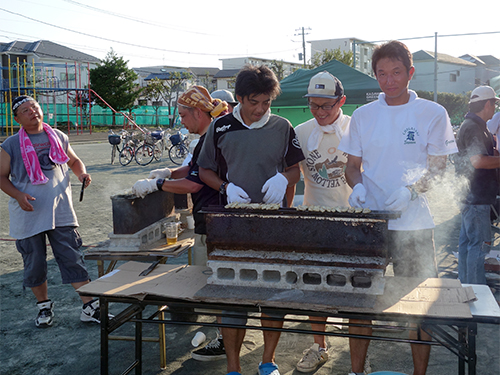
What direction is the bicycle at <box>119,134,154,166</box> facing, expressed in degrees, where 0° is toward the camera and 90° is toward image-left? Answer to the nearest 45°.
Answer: approximately 90°

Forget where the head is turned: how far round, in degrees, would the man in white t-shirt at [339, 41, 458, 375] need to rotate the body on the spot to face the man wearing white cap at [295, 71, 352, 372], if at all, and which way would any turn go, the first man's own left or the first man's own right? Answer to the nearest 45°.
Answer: approximately 135° to the first man's own right

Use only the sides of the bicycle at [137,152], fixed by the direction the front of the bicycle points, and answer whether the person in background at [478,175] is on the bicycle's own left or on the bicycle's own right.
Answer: on the bicycle's own left

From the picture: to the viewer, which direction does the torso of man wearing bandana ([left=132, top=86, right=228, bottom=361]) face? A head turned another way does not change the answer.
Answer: to the viewer's left

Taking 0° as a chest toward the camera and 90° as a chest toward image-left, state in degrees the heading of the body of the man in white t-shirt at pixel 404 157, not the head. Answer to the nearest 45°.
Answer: approximately 0°
